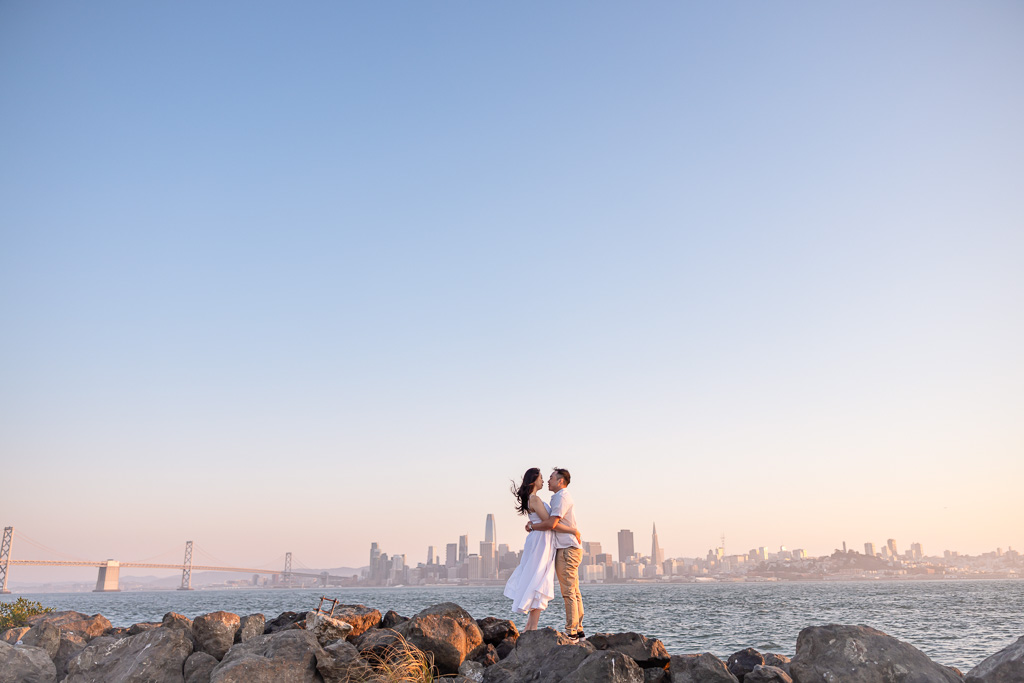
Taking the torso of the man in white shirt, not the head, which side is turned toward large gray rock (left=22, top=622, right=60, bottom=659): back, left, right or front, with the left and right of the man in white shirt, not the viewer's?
front

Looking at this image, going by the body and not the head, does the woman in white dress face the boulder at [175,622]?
no

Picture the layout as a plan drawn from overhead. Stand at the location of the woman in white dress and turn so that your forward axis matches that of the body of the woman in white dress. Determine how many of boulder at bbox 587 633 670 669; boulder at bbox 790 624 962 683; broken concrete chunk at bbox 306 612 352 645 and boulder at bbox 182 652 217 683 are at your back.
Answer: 2

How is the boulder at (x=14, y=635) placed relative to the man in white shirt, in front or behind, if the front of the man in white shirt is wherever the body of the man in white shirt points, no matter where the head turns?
in front

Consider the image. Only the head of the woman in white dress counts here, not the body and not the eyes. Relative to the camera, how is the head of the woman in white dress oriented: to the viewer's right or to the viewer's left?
to the viewer's right

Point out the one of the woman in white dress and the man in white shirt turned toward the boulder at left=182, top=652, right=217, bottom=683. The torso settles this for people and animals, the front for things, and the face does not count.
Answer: the man in white shirt

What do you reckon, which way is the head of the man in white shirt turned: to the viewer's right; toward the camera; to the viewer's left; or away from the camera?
to the viewer's left

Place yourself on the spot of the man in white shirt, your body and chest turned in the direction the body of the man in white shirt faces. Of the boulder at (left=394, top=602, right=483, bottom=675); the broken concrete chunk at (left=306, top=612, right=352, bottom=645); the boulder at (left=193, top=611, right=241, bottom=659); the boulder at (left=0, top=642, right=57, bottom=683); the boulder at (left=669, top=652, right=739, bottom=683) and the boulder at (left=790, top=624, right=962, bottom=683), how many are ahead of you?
4

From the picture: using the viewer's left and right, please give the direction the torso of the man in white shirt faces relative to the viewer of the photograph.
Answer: facing to the left of the viewer

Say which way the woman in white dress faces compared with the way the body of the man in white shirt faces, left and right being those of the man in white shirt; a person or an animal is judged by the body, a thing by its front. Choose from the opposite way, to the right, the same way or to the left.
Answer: the opposite way

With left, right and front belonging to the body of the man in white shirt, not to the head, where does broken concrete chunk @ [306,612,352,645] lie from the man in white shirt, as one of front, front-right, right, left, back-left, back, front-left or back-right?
front

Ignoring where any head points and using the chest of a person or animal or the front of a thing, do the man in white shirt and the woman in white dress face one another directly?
yes

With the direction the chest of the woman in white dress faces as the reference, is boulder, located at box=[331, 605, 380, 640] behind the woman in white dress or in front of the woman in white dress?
behind

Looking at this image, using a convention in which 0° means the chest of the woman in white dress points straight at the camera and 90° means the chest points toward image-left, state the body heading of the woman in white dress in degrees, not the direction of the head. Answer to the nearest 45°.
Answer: approximately 270°

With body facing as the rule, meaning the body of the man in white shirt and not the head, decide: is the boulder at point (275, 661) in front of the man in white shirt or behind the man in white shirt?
in front

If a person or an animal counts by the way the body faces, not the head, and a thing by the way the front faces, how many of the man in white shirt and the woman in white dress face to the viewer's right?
1
